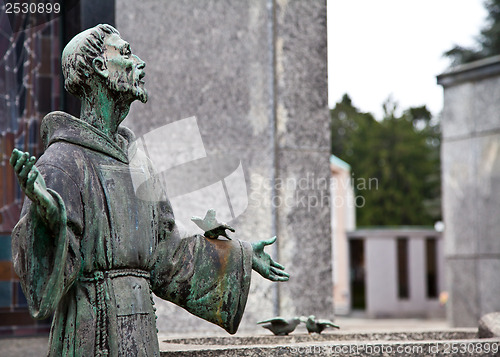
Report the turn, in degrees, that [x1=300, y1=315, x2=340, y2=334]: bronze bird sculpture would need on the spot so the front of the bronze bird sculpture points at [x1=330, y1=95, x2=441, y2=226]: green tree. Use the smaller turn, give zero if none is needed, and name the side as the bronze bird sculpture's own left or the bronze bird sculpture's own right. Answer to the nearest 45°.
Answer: approximately 90° to the bronze bird sculpture's own right

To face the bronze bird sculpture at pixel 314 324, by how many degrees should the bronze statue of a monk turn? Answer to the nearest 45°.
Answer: approximately 90° to its left

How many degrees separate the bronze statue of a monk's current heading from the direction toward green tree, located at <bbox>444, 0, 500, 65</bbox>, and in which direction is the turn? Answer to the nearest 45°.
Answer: approximately 90° to its left

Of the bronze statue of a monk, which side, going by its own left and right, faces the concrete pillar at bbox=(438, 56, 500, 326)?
left

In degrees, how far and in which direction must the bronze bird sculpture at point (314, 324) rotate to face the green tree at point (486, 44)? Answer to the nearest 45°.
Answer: approximately 90° to its right

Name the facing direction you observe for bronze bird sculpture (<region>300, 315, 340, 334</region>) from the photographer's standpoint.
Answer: facing to the left of the viewer

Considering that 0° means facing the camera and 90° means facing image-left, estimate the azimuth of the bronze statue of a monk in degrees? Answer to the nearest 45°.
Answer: approximately 315°
